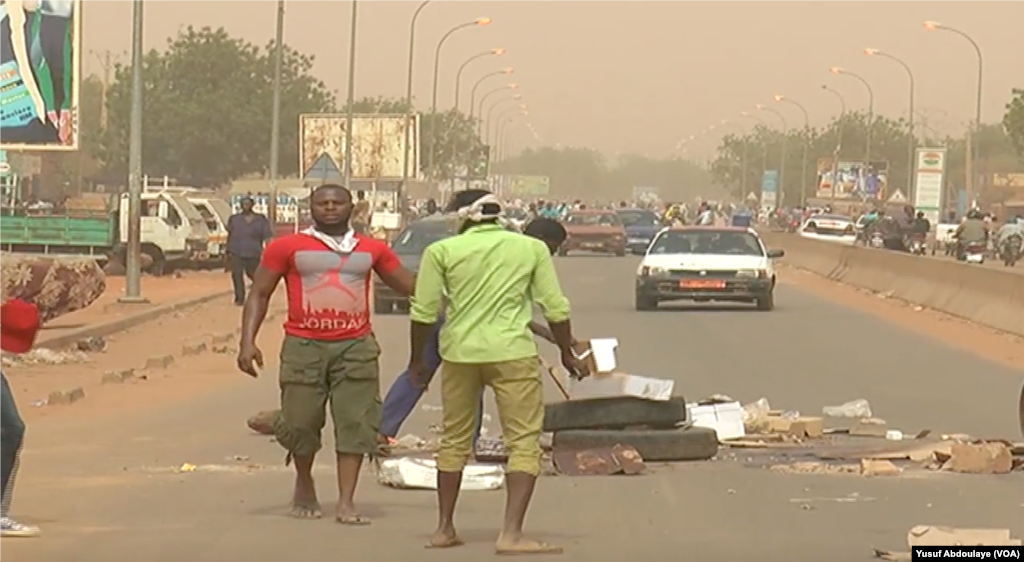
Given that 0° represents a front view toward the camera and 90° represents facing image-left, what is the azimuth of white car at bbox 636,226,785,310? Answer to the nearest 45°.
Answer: approximately 0°

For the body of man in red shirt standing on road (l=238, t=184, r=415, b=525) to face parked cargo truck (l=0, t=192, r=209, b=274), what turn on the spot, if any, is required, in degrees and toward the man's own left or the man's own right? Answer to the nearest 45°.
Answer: approximately 180°

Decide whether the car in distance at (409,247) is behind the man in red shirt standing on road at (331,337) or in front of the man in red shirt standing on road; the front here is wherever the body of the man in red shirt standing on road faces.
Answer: behind

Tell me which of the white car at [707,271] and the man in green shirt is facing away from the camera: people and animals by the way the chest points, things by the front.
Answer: the man in green shirt

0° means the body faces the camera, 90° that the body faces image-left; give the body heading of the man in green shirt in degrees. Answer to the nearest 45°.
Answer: approximately 180°

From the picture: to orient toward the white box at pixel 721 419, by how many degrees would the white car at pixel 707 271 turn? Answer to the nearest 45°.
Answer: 0° — it already faces it

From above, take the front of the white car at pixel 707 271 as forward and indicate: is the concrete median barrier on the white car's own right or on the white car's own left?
on the white car's own left
